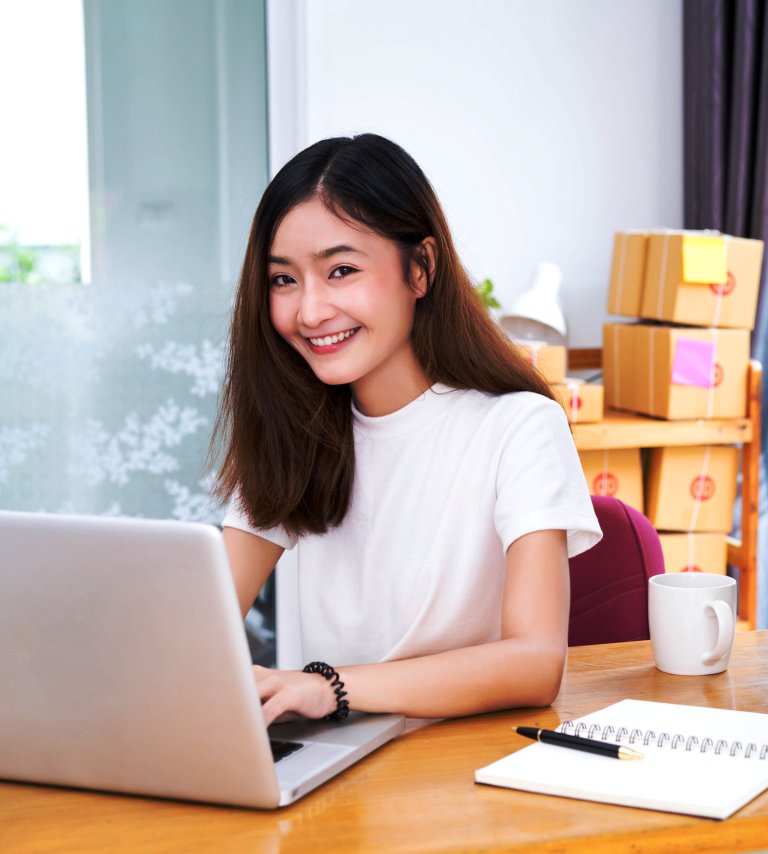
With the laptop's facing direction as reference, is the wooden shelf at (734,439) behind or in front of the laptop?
in front

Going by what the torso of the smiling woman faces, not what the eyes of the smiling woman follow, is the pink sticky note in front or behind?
behind

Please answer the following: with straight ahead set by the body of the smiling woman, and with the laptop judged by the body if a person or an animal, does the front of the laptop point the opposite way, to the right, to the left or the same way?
the opposite way

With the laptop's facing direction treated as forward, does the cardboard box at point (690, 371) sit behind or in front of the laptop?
in front

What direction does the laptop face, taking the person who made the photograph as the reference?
facing away from the viewer and to the right of the viewer

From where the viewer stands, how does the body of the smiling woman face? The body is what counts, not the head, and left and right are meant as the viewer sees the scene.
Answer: facing the viewer and to the left of the viewer
